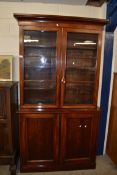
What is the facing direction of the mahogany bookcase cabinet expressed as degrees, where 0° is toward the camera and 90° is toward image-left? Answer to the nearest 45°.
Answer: approximately 0°
